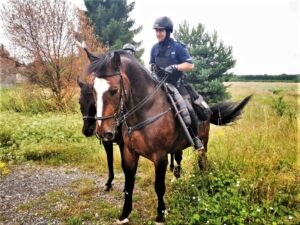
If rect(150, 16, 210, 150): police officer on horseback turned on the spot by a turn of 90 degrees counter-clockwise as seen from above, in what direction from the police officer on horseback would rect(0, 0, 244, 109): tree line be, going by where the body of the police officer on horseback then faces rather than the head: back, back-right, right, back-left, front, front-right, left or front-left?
back

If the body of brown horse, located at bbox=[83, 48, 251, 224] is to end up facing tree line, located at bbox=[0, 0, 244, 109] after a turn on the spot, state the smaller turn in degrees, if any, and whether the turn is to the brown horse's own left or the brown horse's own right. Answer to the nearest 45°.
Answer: approximately 90° to the brown horse's own right

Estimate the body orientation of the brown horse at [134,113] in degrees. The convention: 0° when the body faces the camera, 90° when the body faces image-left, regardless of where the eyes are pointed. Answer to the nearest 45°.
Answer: approximately 45°

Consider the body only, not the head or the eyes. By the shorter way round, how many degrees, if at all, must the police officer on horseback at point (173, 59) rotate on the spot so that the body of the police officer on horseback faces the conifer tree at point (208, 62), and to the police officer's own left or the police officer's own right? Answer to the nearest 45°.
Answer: approximately 135° to the police officer's own right

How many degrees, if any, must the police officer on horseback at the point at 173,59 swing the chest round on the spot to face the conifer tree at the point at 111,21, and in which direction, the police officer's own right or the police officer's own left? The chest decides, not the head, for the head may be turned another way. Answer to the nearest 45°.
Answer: approximately 135° to the police officer's own right

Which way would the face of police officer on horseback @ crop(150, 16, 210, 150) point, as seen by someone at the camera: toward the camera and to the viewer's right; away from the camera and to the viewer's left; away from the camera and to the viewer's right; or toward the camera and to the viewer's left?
toward the camera and to the viewer's left

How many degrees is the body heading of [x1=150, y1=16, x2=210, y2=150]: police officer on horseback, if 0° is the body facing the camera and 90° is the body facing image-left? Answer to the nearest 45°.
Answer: approximately 45°

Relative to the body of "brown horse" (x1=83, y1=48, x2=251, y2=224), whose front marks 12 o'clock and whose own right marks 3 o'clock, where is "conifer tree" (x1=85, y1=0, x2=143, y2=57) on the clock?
The conifer tree is roughly at 4 o'clock from the brown horse.
